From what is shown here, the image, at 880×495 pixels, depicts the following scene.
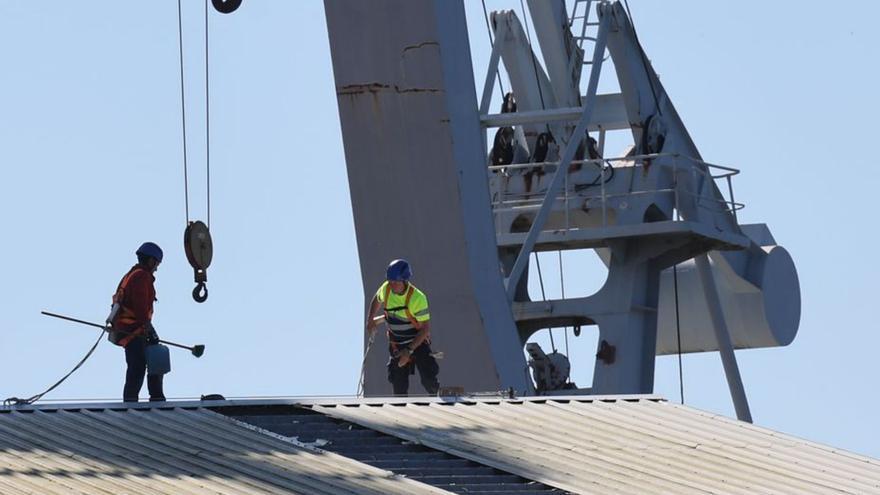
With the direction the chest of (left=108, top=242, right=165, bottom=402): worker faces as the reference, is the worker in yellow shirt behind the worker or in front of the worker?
in front

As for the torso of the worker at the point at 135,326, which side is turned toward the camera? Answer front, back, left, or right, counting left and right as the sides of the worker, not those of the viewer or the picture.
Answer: right

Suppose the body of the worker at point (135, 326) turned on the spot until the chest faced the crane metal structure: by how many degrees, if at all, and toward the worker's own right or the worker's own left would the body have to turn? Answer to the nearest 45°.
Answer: approximately 45° to the worker's own left

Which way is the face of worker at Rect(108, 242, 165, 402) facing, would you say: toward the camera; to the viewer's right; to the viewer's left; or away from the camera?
to the viewer's right
